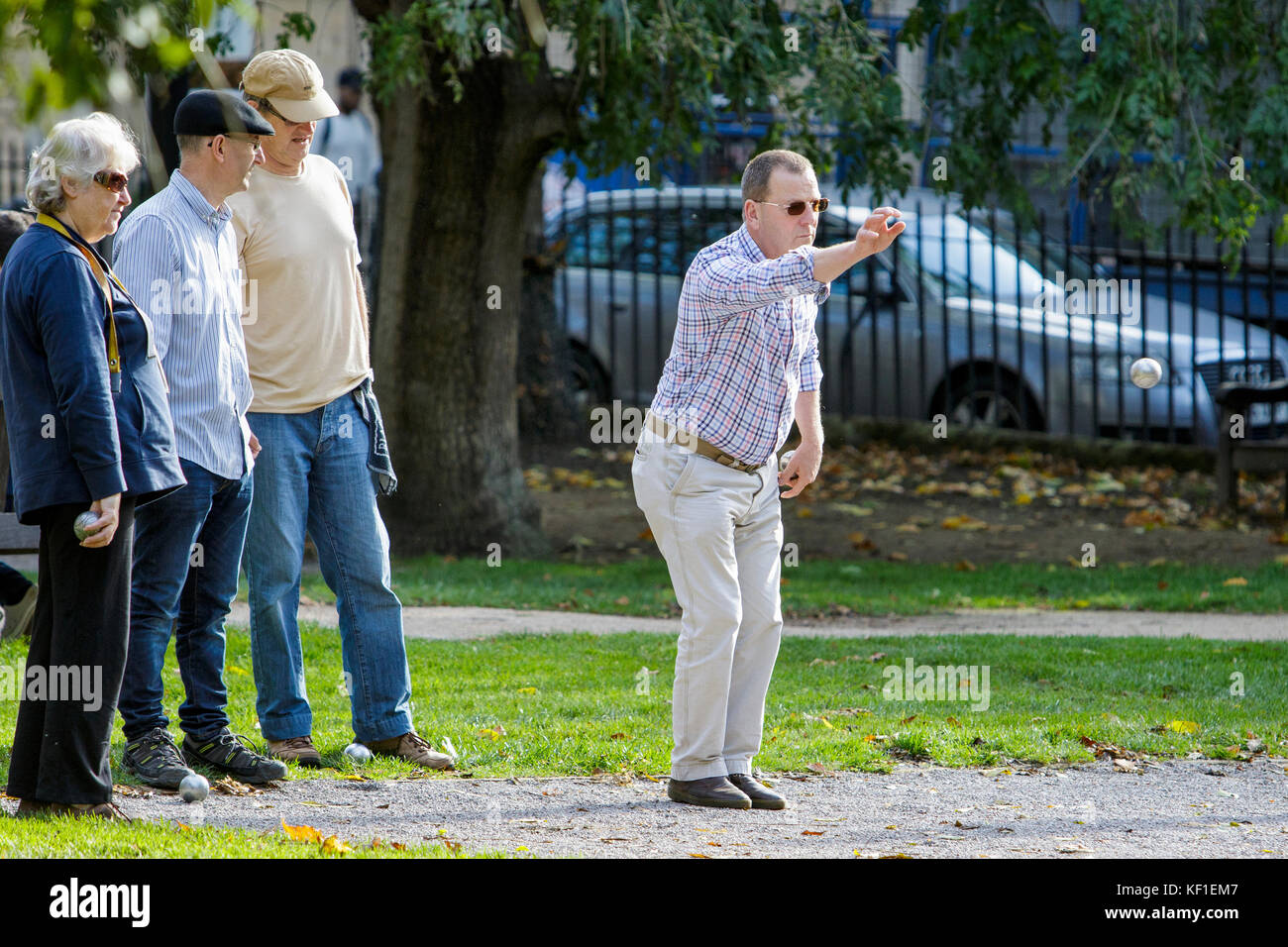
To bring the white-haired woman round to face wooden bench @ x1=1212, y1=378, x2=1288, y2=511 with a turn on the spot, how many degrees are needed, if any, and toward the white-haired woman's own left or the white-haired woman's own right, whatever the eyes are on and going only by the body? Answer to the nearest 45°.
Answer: approximately 45° to the white-haired woman's own left

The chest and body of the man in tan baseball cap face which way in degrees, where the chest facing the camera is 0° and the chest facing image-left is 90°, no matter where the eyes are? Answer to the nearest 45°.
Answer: approximately 315°

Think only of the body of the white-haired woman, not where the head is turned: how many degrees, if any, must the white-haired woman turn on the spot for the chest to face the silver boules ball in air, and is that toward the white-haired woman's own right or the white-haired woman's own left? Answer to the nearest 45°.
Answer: approximately 45° to the white-haired woman's own left

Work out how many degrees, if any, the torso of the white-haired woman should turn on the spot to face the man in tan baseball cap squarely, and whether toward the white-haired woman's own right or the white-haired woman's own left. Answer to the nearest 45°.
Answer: approximately 45° to the white-haired woman's own left

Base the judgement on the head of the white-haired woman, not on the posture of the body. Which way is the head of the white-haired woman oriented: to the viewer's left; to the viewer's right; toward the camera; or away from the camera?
to the viewer's right

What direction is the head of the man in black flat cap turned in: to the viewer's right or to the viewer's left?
to the viewer's right

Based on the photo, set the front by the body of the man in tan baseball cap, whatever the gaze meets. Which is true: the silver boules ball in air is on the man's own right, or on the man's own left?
on the man's own left

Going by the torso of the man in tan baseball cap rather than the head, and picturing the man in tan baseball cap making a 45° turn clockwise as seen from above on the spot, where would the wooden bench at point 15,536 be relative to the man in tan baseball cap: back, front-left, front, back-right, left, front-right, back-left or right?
back-right

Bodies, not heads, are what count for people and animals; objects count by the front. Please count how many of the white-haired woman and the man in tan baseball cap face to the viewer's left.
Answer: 0

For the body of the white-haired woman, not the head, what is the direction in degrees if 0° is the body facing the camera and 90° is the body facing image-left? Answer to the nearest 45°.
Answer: approximately 270°

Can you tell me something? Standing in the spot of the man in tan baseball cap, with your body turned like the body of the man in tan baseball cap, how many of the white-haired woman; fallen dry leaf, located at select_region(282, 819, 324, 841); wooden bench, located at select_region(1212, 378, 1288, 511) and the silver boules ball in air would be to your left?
2
